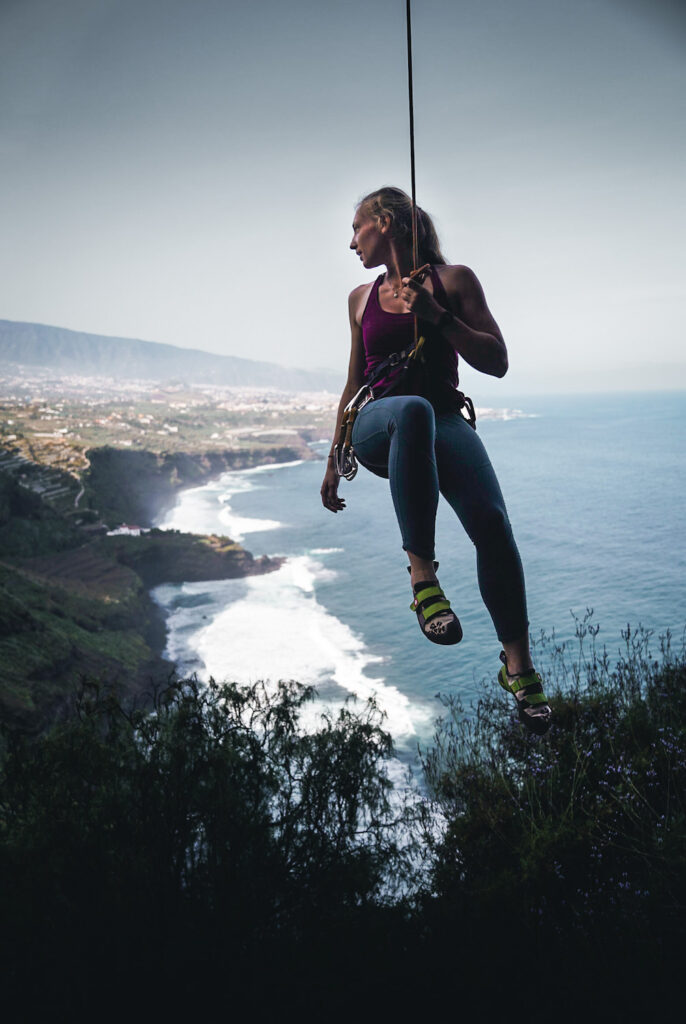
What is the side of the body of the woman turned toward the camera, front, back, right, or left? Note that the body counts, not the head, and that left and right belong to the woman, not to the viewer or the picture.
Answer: front

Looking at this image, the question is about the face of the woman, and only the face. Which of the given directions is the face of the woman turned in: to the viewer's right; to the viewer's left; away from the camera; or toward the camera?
to the viewer's left
